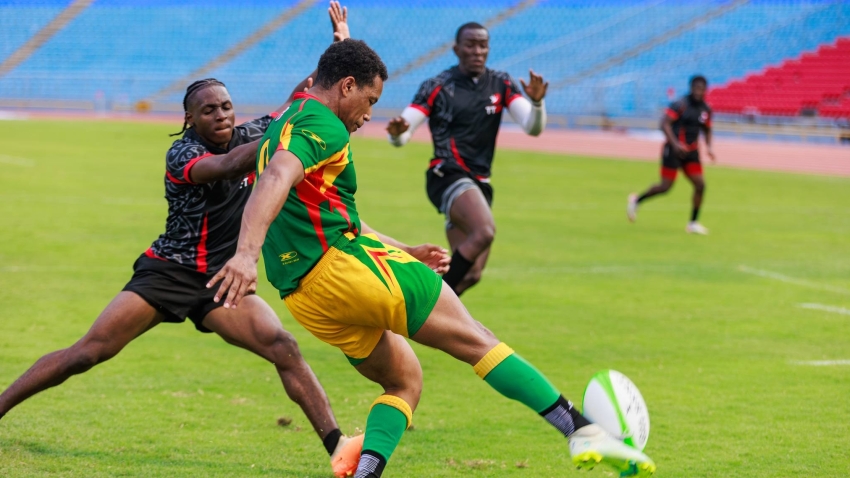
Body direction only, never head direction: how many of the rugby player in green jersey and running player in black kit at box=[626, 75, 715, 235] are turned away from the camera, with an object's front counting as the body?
0

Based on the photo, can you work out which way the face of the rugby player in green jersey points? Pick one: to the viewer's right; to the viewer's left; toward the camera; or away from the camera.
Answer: to the viewer's right

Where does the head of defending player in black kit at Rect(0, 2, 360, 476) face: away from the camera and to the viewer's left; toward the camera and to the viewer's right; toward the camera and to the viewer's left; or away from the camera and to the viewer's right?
toward the camera and to the viewer's right

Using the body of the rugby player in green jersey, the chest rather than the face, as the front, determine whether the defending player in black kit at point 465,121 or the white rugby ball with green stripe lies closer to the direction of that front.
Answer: the white rugby ball with green stripe

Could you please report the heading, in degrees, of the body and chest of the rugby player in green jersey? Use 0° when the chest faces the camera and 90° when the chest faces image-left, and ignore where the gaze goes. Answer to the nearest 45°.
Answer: approximately 270°

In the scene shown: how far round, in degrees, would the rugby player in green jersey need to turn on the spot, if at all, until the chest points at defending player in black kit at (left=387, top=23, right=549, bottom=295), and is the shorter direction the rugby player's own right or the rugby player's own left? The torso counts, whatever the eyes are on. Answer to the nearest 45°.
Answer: approximately 90° to the rugby player's own left

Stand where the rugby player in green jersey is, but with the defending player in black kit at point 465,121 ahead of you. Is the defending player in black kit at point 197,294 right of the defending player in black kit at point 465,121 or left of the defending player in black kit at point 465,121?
left

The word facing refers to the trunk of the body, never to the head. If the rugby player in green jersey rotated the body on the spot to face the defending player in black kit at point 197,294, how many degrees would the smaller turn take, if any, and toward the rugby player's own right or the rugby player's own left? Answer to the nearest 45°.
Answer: approximately 135° to the rugby player's own left

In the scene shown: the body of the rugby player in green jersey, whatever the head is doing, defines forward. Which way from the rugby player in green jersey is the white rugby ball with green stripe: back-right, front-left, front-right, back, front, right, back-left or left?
front

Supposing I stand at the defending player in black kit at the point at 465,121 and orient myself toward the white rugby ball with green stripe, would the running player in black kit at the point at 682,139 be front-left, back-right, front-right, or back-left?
back-left

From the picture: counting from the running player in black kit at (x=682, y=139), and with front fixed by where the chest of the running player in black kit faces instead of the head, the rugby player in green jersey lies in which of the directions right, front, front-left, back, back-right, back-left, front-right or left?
front-right
